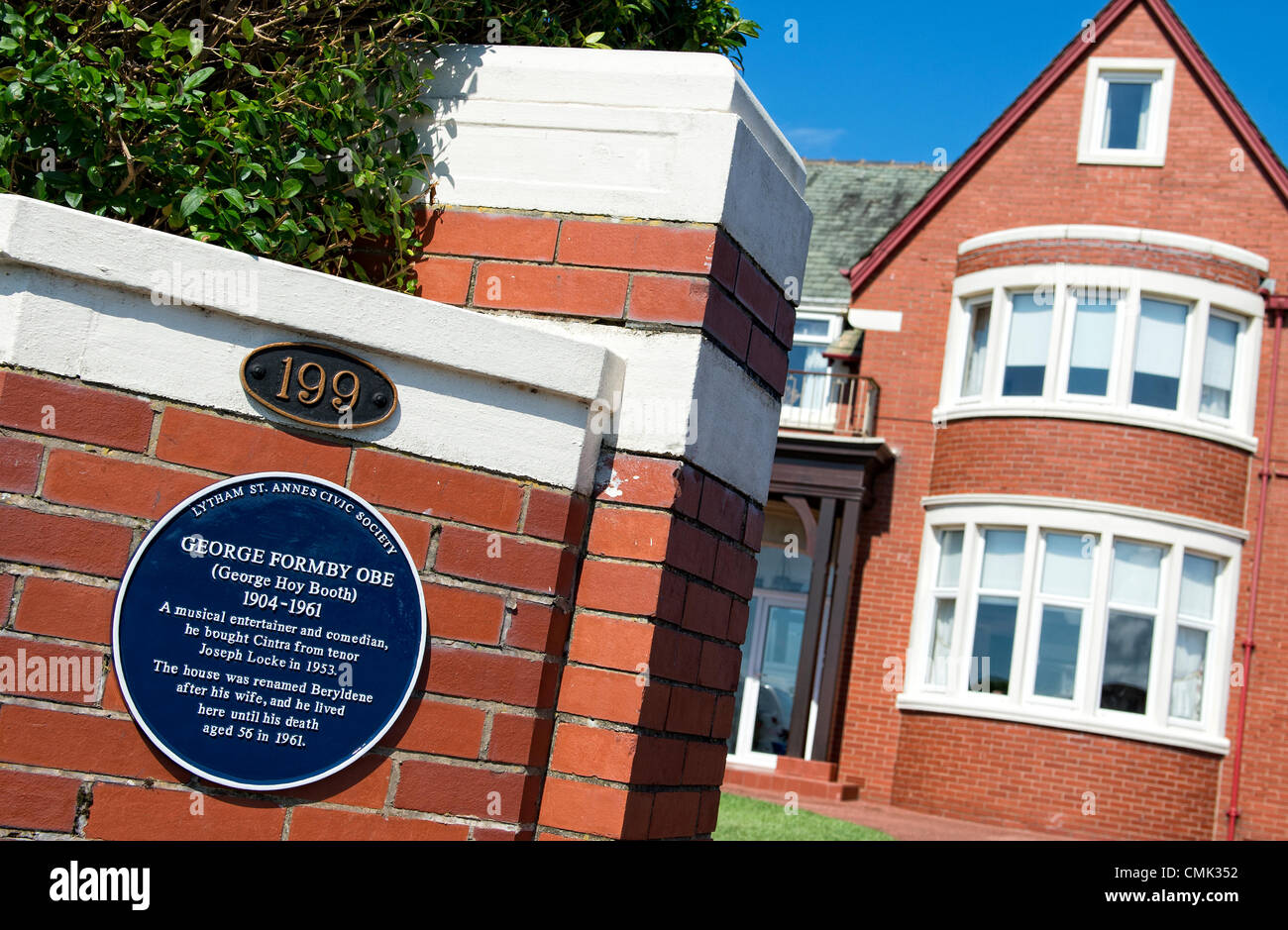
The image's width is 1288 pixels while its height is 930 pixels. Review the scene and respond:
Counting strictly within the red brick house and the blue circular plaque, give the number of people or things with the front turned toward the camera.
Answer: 2

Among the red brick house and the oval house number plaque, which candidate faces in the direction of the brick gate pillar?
the red brick house

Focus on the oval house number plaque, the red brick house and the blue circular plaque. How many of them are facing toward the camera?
3

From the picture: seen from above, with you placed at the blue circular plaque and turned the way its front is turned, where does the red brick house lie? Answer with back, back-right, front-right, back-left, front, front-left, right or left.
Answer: back-left

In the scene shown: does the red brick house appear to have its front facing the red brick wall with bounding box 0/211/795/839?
yes

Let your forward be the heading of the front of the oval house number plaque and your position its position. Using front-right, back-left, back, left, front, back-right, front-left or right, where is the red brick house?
back-left

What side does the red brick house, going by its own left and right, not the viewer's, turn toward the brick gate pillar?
front

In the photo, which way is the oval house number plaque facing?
toward the camera

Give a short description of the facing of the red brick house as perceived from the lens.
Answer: facing the viewer

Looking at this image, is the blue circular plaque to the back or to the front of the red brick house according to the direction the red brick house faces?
to the front

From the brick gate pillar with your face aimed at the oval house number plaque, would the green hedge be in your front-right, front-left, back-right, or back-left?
front-right

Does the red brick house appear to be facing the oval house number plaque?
yes

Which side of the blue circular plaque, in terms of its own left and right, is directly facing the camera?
front
